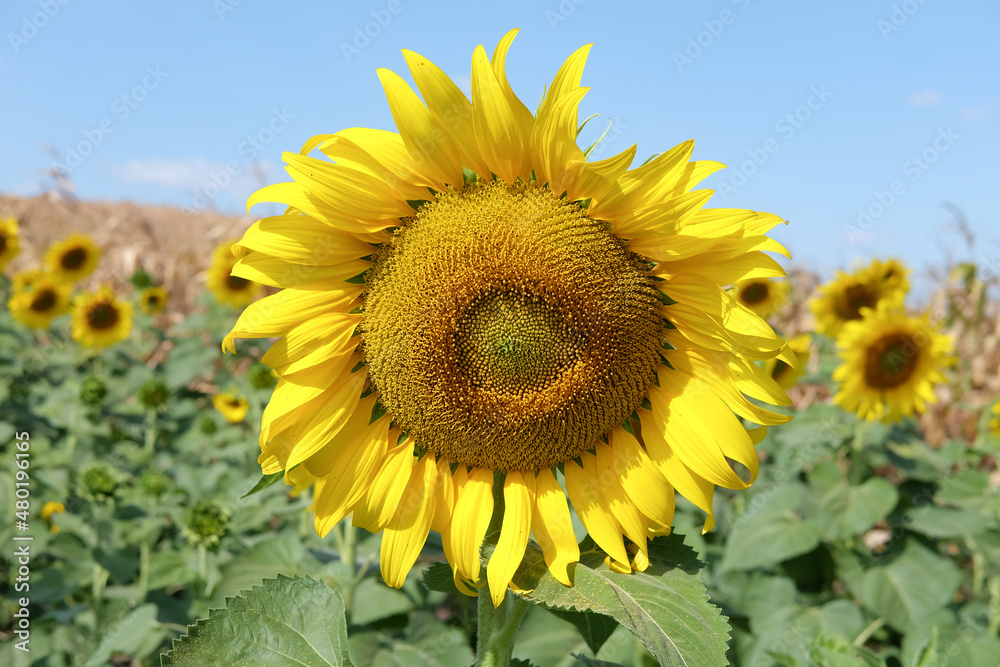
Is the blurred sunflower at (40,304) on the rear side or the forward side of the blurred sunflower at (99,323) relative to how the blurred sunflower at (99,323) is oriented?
on the rear side

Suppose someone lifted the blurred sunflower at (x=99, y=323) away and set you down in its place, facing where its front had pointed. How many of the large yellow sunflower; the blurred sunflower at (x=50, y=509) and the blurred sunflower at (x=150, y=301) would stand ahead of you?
2

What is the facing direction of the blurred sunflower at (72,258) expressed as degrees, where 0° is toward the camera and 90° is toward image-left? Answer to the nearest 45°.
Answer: approximately 0°

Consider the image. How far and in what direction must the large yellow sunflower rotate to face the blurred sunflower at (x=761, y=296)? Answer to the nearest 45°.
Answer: approximately 180°

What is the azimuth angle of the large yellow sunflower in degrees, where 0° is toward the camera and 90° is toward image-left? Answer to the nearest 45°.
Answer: approximately 0°
